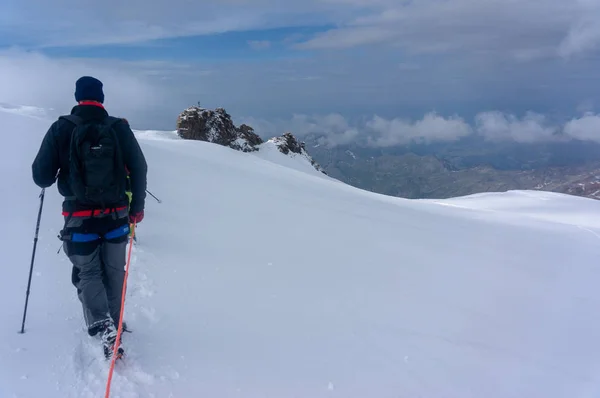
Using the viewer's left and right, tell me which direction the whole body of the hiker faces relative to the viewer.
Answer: facing away from the viewer

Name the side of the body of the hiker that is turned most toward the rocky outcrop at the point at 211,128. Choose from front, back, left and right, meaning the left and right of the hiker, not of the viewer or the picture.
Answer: front
